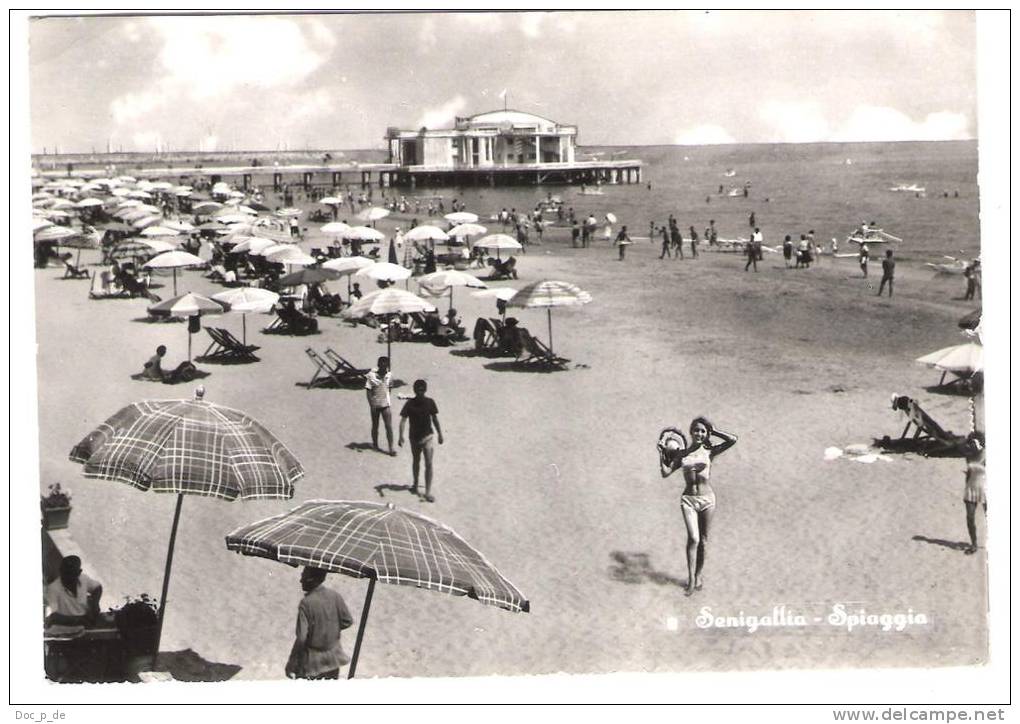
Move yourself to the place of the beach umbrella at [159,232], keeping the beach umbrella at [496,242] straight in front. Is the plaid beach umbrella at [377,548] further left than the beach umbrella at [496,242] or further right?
right

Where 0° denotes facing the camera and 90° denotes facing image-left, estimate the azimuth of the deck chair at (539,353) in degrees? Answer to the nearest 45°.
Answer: approximately 270°

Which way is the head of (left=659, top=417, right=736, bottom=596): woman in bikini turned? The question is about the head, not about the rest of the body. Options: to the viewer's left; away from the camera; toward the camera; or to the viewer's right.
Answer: toward the camera

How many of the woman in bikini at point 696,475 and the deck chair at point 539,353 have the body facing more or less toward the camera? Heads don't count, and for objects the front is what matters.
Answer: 1

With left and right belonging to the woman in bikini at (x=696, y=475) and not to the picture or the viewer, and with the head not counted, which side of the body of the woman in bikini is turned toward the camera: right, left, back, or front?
front

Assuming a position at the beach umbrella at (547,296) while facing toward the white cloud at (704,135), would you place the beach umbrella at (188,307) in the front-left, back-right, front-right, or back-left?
back-left

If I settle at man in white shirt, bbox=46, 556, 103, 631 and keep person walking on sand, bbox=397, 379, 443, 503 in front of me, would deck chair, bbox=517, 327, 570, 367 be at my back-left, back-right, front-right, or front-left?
front-left
